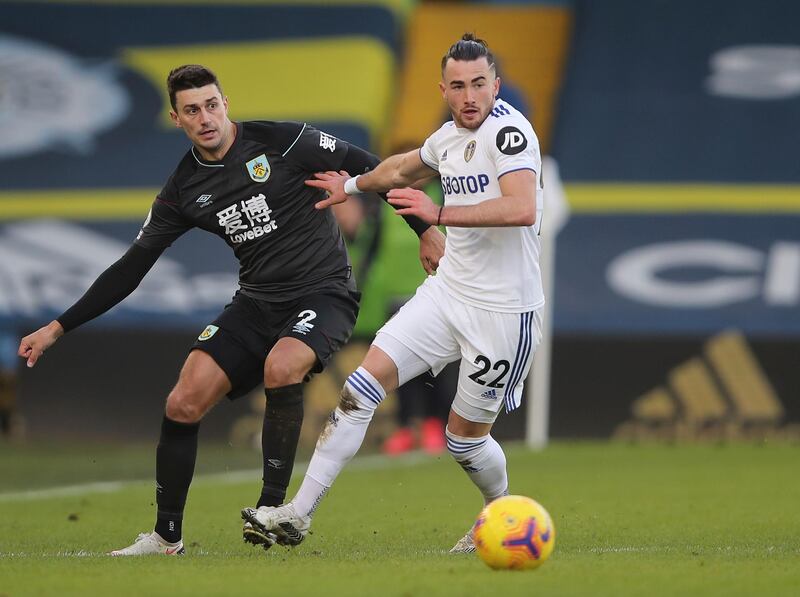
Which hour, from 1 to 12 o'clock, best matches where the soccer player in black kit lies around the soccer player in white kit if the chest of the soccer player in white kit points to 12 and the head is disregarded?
The soccer player in black kit is roughly at 2 o'clock from the soccer player in white kit.

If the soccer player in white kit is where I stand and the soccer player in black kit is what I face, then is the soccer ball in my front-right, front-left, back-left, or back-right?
back-left

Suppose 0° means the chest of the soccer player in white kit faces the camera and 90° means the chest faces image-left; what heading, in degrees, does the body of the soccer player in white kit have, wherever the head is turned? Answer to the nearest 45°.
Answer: approximately 45°
